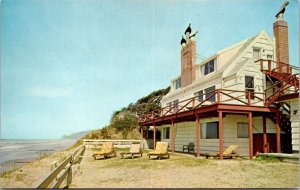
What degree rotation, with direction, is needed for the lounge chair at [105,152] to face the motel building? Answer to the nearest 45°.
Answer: approximately 135° to its left

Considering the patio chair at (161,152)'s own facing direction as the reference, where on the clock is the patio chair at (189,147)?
the patio chair at (189,147) is roughly at 5 o'clock from the patio chair at (161,152).

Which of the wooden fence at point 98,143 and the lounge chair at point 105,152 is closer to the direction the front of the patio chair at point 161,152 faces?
the lounge chair

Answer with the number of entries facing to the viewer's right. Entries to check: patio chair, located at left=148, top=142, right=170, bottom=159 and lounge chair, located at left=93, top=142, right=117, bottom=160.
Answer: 0

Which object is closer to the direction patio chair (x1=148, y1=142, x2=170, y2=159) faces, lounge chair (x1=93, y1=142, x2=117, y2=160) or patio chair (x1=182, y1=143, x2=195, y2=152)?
the lounge chair

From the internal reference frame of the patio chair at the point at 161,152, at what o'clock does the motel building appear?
The motel building is roughly at 7 o'clock from the patio chair.

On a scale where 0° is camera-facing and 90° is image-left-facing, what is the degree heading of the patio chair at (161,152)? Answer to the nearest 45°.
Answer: approximately 45°

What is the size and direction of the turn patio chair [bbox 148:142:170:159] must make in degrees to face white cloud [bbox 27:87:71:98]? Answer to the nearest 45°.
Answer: approximately 90° to its right
